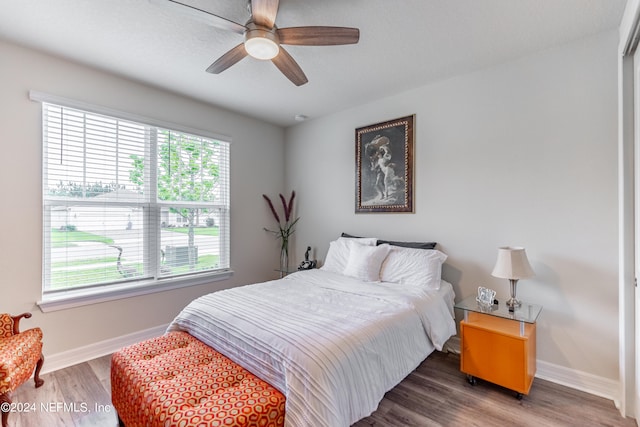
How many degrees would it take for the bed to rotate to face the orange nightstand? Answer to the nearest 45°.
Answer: approximately 135° to its left

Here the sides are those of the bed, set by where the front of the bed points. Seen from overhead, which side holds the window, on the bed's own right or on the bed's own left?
on the bed's own right

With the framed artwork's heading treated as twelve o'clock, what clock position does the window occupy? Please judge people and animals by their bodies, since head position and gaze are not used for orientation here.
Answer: The window is roughly at 1 o'clock from the framed artwork.

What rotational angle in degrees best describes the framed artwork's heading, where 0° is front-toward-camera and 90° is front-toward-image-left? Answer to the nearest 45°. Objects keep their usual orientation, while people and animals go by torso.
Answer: approximately 45°

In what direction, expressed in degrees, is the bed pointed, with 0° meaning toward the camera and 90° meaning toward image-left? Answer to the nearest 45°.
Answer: approximately 45°

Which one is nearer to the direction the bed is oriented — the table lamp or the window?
the window

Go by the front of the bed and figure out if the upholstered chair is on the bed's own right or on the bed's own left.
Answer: on the bed's own right

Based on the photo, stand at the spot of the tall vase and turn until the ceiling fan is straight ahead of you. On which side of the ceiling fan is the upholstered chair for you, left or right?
right

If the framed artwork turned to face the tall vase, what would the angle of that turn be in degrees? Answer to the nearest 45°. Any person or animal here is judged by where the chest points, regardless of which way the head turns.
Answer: approximately 90° to its right
